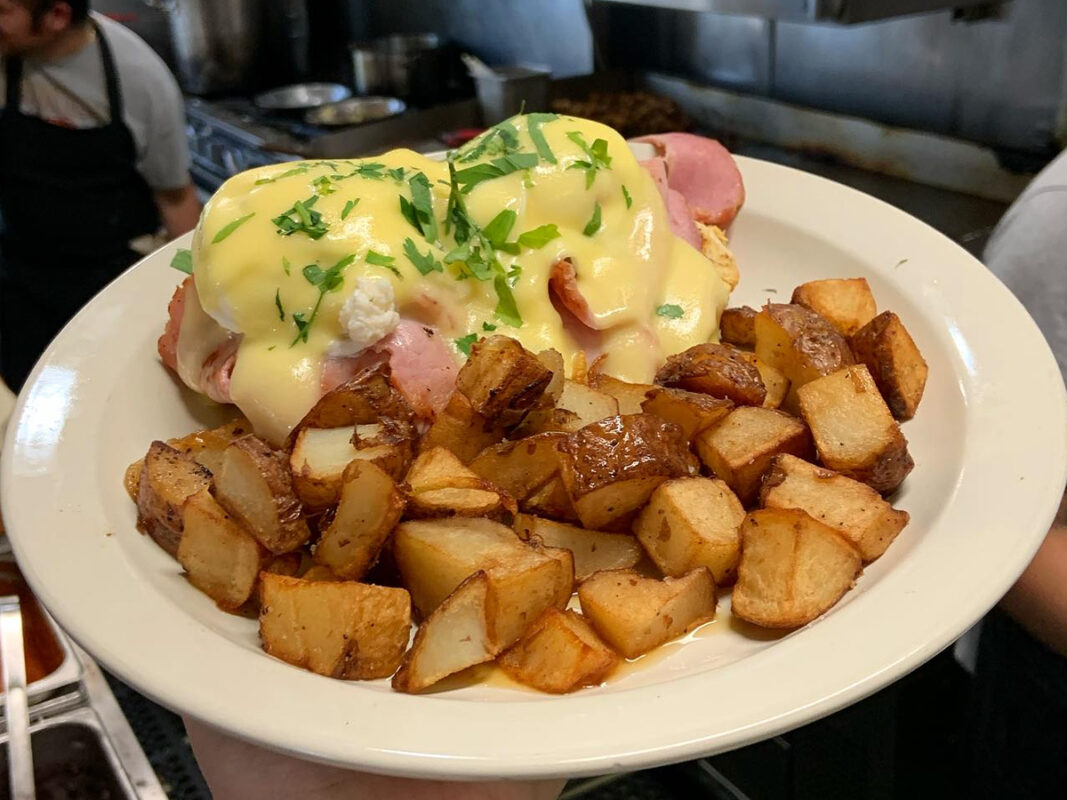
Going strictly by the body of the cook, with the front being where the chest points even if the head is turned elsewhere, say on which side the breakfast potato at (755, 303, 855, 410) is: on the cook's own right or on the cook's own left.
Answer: on the cook's own left

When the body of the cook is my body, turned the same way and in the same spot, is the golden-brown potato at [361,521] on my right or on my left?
on my left

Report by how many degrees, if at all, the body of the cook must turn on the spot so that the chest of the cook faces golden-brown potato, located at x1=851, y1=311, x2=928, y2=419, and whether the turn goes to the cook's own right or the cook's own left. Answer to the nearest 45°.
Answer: approximately 45° to the cook's own left

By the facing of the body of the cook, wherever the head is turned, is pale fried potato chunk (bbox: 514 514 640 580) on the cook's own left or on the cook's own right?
on the cook's own left

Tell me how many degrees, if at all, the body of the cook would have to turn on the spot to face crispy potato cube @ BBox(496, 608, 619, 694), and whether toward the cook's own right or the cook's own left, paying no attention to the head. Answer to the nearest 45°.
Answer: approximately 45° to the cook's own left

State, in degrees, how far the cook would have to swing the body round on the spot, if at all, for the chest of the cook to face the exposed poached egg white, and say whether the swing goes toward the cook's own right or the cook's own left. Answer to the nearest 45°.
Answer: approximately 45° to the cook's own left

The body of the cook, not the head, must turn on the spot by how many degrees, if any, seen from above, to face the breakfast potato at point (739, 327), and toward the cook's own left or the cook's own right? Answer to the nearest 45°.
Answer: approximately 45° to the cook's own left

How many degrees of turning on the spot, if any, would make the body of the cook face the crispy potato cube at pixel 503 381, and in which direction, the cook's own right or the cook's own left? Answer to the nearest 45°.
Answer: approximately 45° to the cook's own left
